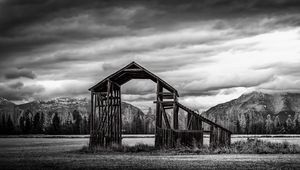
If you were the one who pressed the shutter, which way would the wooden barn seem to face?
facing the viewer

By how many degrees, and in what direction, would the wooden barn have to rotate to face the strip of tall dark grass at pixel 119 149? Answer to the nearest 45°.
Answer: approximately 45° to its right
